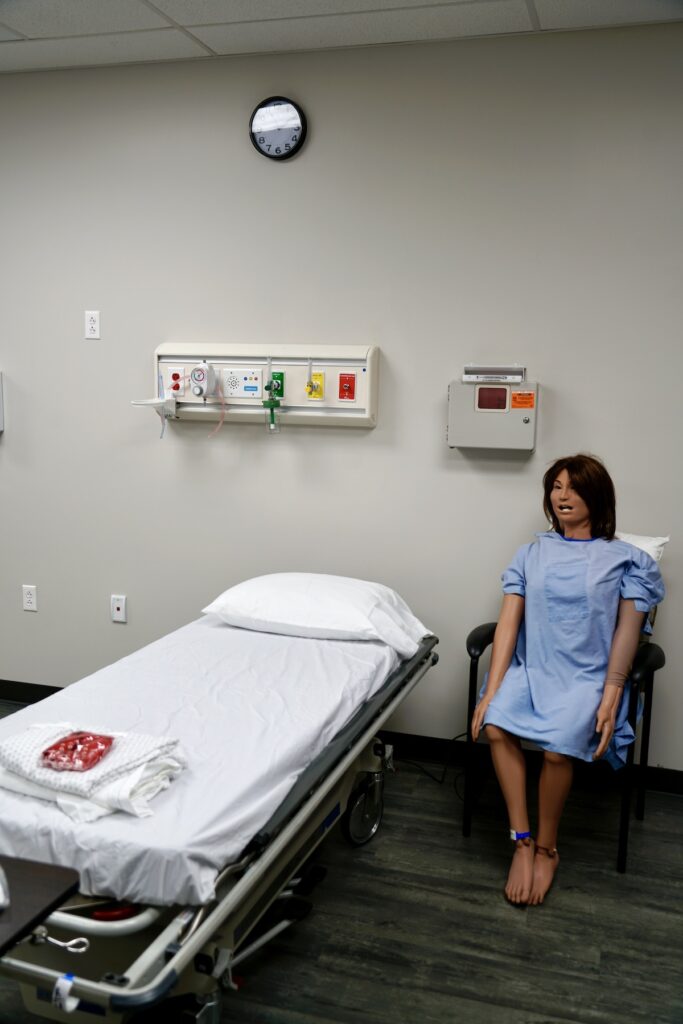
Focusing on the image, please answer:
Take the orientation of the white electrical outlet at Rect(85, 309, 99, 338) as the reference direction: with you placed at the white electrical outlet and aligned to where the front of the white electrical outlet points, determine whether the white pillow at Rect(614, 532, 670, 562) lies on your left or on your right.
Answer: on your left

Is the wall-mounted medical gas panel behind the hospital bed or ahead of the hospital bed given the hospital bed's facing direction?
behind

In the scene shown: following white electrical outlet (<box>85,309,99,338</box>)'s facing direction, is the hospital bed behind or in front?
in front

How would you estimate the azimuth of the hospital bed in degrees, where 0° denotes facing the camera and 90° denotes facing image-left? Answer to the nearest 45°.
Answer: approximately 45°

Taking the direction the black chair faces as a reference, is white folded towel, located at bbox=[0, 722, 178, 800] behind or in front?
in front

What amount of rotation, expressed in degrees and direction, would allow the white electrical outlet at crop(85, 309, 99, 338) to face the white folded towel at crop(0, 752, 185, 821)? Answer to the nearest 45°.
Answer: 0° — it already faces it

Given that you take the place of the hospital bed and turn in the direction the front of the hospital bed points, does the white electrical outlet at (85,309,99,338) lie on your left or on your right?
on your right

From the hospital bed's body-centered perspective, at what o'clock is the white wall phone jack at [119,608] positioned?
The white wall phone jack is roughly at 4 o'clock from the hospital bed.

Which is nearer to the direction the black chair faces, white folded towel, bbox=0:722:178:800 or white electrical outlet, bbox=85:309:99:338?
the white folded towel

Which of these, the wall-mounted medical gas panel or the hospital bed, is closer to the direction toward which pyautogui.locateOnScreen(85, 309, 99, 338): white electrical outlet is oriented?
the hospital bed
